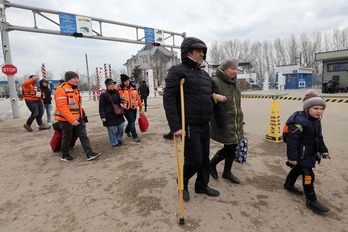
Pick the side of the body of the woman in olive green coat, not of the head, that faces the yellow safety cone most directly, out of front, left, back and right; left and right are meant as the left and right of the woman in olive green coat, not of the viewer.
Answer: left

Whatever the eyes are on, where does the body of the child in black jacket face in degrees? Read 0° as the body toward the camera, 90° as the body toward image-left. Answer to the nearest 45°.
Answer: approximately 315°

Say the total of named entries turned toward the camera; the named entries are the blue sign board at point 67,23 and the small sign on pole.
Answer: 2

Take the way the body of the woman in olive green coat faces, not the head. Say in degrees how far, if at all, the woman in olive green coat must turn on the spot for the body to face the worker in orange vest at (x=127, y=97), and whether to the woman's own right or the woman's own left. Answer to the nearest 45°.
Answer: approximately 180°

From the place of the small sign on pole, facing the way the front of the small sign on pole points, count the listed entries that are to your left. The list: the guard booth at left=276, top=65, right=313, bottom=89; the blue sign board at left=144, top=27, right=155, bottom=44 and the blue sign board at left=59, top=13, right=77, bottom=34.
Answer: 3

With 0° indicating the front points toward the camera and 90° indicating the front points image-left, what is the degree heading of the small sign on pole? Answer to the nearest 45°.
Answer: approximately 0°

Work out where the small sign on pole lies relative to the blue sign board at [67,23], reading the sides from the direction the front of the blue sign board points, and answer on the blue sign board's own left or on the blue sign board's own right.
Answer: on the blue sign board's own right
